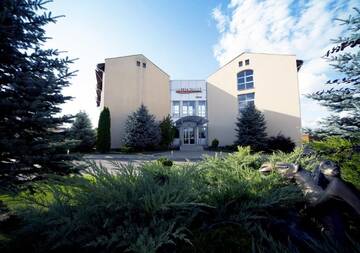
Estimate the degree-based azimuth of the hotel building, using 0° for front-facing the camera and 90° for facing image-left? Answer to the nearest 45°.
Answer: approximately 0°

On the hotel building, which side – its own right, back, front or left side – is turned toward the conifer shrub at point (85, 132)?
right

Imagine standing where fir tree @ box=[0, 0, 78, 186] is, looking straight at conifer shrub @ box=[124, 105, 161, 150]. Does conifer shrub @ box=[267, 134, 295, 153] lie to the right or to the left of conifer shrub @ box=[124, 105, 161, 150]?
right

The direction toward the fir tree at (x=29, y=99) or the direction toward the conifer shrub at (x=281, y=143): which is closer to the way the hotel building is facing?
the fir tree
